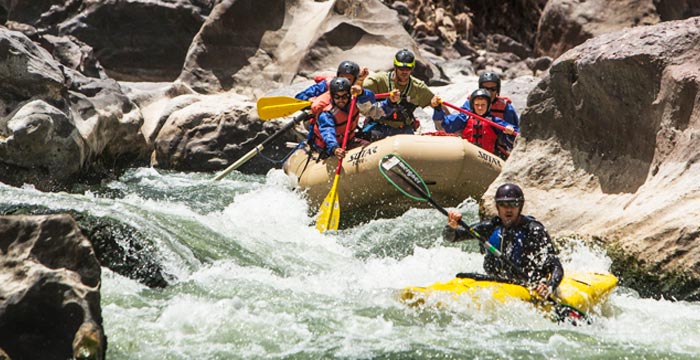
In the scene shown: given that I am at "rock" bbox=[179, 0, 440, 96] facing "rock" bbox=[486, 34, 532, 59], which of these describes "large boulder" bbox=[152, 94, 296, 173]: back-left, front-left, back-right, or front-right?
back-right

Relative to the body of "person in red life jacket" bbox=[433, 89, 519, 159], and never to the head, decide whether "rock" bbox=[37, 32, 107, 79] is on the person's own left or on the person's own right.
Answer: on the person's own right

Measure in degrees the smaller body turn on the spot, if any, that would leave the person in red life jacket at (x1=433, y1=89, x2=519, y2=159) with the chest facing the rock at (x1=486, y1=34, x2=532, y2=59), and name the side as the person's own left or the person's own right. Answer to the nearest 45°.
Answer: approximately 180°

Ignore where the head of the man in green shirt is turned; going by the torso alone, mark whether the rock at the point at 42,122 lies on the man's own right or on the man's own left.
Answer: on the man's own right

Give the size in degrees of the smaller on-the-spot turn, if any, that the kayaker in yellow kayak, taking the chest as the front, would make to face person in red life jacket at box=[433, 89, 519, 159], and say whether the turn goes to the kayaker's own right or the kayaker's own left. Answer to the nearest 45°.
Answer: approximately 135° to the kayaker's own right

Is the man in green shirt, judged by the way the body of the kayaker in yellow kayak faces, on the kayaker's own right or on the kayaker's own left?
on the kayaker's own right

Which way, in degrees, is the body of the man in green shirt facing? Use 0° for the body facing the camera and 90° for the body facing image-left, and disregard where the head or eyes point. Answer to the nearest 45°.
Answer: approximately 0°

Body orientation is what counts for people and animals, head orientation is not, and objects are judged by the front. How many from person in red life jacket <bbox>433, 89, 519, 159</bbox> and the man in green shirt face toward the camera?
2
